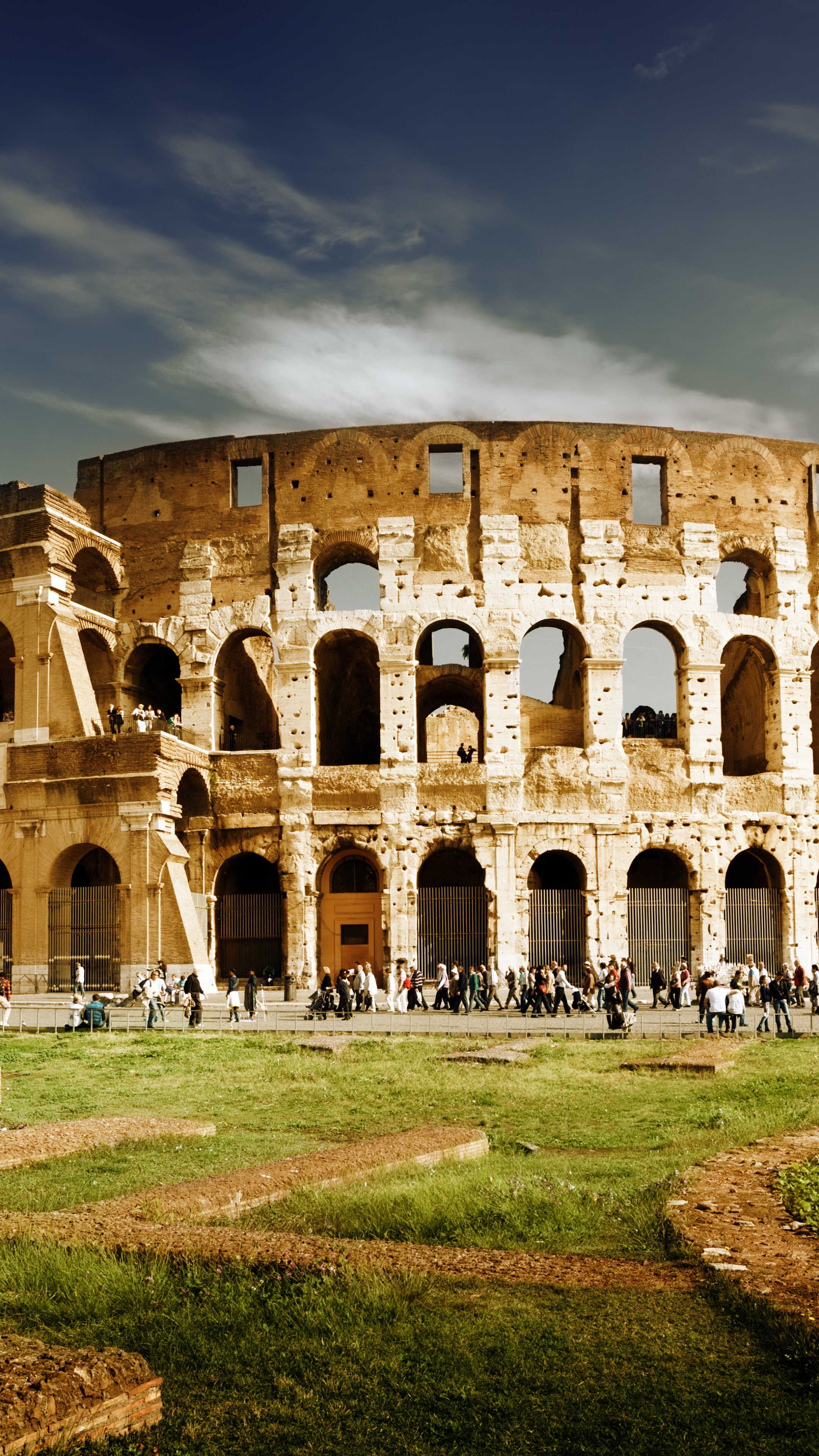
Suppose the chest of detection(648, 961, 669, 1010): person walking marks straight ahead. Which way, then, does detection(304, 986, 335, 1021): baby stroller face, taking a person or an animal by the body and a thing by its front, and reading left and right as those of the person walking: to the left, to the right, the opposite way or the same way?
the same way

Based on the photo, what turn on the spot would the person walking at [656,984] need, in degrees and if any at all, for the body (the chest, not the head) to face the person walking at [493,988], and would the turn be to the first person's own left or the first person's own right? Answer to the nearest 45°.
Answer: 0° — they already face them

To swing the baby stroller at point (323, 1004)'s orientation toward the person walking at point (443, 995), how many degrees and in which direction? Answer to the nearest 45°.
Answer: approximately 135° to its right

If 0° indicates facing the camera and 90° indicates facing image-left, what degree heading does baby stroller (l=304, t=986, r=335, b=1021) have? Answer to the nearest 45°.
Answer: approximately 90°

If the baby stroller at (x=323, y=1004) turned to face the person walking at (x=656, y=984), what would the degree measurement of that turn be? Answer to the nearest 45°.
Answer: approximately 180°

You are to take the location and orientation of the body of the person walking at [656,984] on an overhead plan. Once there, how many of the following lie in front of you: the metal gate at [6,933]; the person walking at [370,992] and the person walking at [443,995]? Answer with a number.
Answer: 3

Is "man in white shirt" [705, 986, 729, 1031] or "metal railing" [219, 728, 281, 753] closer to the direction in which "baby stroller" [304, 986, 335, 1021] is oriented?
the metal railing

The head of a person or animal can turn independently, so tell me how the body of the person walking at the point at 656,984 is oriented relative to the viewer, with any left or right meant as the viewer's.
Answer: facing to the left of the viewer

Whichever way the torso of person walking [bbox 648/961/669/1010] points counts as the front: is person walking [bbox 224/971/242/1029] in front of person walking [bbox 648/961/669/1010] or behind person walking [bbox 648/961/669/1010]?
in front

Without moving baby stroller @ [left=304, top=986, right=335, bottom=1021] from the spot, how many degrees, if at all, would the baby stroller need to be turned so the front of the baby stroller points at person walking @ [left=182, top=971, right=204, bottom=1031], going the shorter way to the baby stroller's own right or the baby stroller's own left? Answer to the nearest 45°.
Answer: approximately 45° to the baby stroller's own left

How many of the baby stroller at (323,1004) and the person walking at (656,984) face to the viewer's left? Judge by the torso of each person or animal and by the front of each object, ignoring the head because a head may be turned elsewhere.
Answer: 2

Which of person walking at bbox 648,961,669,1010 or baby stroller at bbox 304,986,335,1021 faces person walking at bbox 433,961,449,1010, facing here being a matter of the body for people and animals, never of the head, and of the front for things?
person walking at bbox 648,961,669,1010

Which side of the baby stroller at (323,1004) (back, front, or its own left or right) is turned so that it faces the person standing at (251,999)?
front

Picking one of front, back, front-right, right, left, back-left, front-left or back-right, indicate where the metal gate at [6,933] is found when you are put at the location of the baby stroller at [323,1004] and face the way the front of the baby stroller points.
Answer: front-right

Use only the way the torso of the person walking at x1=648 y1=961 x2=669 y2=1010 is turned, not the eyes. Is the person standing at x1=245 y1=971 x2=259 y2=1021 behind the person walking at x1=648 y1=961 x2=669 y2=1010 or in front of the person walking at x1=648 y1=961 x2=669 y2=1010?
in front
